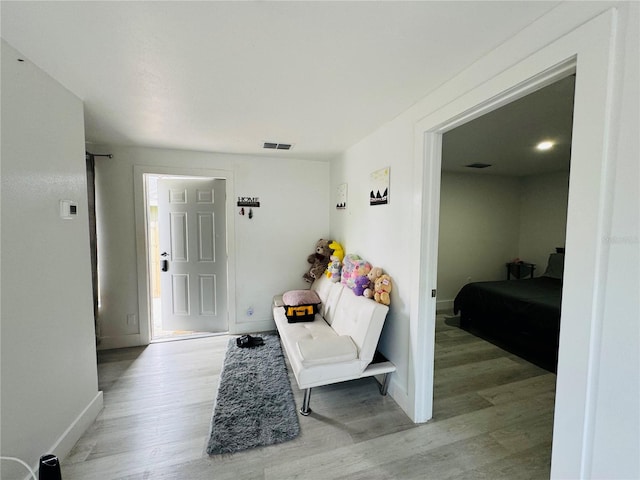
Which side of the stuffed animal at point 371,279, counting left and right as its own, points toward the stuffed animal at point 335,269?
right

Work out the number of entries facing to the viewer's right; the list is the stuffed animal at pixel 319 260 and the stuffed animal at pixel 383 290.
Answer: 0

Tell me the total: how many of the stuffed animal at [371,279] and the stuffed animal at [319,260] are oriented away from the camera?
0

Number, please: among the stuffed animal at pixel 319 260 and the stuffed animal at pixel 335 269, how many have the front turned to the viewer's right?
0

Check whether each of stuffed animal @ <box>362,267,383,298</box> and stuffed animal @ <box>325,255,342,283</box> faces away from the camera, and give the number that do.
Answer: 0

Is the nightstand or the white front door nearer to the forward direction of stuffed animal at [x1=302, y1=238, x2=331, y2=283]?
the white front door

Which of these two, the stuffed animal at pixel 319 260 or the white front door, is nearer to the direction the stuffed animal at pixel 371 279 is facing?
the white front door

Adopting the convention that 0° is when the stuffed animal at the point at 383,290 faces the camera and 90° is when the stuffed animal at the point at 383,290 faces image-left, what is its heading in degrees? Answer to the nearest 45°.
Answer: approximately 45°
